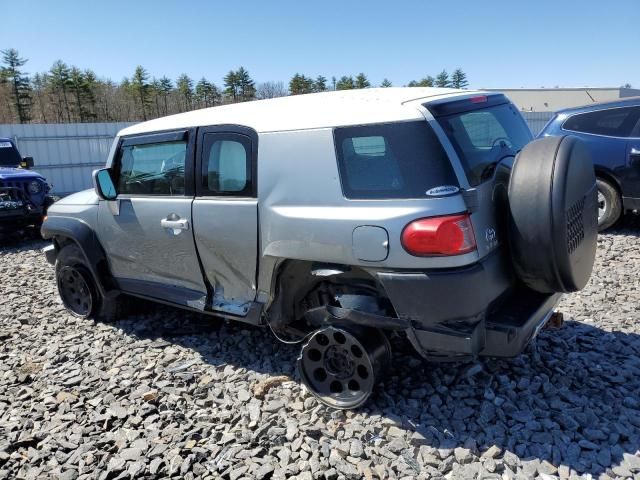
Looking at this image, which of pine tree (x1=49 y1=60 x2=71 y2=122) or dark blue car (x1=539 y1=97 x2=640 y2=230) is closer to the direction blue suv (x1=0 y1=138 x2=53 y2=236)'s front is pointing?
the dark blue car

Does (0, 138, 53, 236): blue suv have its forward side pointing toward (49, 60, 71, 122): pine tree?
no

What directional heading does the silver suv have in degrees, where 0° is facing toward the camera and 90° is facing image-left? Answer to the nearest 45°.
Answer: approximately 135°

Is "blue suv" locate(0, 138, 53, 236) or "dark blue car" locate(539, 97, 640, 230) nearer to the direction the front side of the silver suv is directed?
the blue suv

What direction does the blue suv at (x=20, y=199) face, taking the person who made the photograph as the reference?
facing the viewer and to the right of the viewer

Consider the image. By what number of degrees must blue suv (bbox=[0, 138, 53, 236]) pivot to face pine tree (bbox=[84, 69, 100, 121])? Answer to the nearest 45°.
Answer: approximately 135° to its left

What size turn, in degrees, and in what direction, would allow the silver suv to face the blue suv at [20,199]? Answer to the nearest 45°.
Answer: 0° — it already faces it

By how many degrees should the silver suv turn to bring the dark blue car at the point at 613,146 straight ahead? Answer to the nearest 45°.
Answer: approximately 90° to its right

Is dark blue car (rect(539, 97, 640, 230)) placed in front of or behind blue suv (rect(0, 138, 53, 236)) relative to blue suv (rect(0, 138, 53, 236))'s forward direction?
in front
